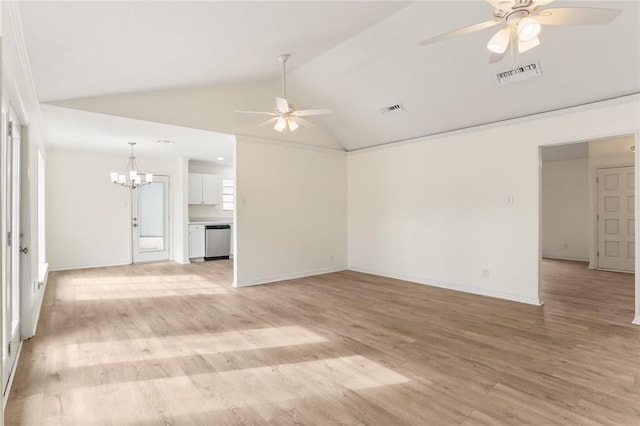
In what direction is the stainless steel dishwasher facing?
toward the camera

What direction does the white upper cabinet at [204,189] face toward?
toward the camera

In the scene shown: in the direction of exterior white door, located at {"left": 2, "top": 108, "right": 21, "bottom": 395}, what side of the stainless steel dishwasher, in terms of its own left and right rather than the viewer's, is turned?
front

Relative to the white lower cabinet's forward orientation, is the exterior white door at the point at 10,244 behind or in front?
in front

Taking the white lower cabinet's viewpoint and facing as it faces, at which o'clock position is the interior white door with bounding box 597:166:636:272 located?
The interior white door is roughly at 10 o'clock from the white lower cabinet.

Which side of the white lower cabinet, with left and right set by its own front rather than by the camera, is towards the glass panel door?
right

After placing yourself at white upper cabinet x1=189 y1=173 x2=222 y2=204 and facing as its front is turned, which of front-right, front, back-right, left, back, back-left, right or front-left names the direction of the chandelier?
front-right

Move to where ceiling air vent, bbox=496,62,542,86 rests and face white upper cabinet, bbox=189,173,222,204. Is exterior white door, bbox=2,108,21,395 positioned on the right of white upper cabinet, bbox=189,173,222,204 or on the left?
left

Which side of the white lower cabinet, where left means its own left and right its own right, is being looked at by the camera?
front

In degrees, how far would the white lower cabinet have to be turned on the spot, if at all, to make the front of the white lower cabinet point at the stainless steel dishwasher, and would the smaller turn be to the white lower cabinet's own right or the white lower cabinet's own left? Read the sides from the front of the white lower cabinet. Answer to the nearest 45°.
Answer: approximately 90° to the white lower cabinet's own left

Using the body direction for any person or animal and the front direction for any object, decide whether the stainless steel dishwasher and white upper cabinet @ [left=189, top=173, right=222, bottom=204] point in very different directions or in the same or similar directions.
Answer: same or similar directions

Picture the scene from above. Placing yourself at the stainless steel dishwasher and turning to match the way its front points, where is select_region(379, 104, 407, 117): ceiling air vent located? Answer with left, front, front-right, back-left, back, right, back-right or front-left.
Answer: front-left

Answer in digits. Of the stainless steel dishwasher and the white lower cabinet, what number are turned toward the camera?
2
